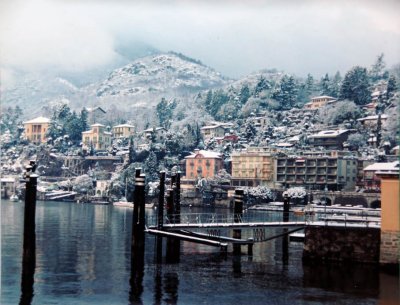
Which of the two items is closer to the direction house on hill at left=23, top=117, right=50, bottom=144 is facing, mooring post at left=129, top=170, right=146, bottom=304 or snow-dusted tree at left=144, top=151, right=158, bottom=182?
the mooring post

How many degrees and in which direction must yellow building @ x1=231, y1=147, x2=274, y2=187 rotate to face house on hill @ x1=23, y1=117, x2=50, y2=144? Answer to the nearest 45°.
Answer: approximately 90° to its right

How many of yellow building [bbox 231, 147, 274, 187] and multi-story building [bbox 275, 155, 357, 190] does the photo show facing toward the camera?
2

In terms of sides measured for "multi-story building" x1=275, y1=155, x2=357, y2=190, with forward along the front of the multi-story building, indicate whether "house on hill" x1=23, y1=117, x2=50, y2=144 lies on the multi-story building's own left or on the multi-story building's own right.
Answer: on the multi-story building's own right

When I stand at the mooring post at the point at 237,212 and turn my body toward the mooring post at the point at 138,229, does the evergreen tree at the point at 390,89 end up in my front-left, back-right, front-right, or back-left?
back-right

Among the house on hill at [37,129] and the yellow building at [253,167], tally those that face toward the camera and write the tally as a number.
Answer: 2

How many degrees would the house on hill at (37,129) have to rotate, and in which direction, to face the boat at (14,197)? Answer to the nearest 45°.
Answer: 0° — it already faces it

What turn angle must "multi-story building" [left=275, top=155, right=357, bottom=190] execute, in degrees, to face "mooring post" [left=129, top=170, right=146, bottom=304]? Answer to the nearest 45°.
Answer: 0° — it already faces it
